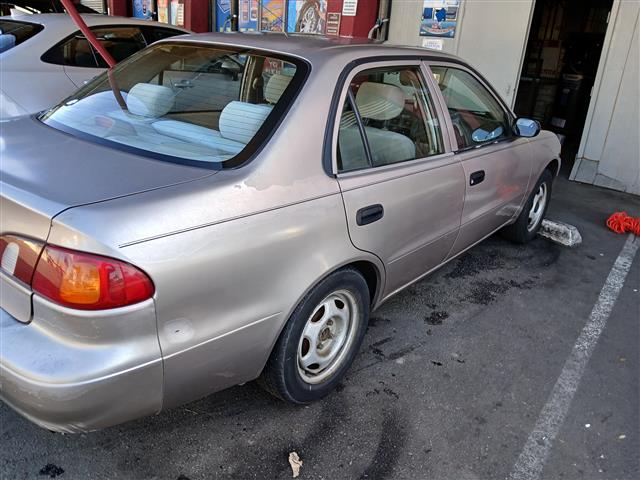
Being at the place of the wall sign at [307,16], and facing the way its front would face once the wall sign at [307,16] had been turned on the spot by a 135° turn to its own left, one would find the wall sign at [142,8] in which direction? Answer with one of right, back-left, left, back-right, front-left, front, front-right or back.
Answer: left

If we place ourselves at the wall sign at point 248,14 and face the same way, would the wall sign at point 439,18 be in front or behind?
in front

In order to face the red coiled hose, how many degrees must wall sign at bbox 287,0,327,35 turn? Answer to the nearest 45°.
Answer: approximately 45° to its left

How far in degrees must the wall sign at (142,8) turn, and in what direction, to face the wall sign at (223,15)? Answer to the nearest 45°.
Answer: approximately 45° to its left
